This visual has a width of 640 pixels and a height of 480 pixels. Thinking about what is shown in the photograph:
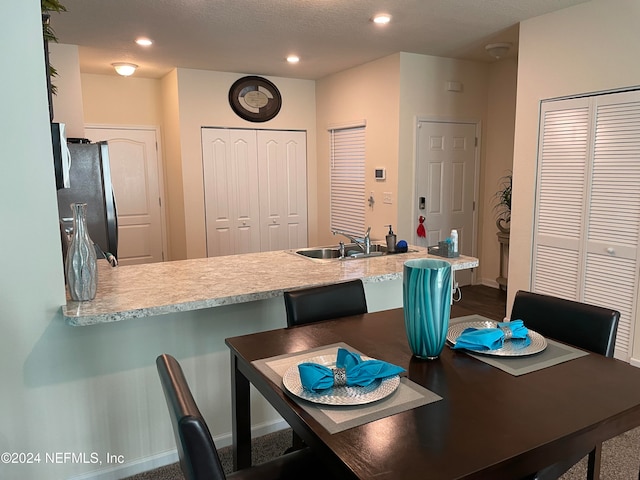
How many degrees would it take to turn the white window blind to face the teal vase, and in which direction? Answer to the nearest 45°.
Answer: approximately 45° to its left

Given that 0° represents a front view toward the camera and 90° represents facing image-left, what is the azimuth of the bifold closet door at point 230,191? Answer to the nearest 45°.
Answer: approximately 0°

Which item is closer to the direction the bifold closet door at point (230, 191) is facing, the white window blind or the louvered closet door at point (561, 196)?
the louvered closet door

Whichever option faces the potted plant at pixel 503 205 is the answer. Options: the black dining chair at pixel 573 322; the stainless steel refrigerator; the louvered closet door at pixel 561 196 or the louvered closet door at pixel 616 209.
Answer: the stainless steel refrigerator

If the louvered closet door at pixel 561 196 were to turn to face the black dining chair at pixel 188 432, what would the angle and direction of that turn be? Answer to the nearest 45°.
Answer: approximately 45° to its left

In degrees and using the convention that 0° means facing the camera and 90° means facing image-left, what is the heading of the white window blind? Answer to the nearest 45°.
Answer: approximately 45°

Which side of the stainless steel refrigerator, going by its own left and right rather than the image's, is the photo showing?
right

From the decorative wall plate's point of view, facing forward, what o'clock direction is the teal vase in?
The teal vase is roughly at 12 o'clock from the decorative wall plate.

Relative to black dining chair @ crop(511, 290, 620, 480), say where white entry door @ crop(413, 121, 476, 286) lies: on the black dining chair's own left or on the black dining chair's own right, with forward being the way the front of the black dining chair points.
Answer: on the black dining chair's own right

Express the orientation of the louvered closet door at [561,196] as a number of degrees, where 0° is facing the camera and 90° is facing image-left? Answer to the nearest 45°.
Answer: approximately 45°

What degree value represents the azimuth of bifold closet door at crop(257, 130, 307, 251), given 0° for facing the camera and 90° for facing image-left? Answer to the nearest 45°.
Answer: approximately 0°

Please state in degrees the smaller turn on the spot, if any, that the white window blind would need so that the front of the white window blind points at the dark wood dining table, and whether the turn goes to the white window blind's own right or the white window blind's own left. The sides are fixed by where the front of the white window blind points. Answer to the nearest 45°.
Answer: approximately 45° to the white window blind's own left

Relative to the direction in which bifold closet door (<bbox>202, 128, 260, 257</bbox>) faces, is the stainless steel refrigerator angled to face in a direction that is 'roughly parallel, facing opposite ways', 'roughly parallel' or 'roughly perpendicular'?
roughly perpendicular
